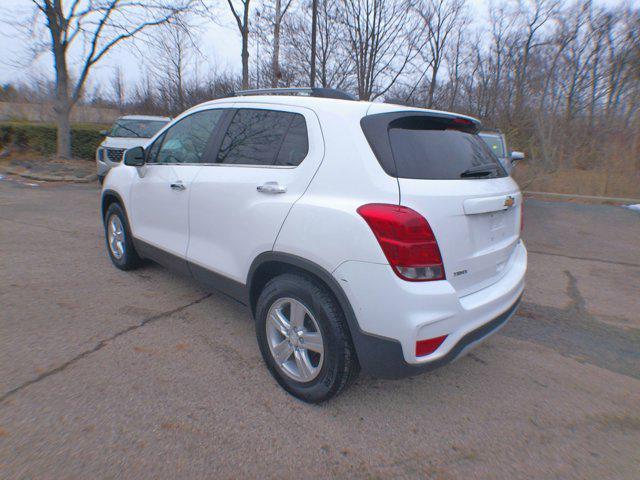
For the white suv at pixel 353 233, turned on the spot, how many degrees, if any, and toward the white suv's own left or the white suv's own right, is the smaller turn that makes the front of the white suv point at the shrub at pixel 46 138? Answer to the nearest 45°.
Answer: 0° — it already faces it

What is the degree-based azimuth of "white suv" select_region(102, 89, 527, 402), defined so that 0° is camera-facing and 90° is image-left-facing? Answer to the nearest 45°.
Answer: approximately 135°

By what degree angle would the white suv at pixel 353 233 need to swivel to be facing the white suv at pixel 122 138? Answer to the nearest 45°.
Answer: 0° — it already faces it
